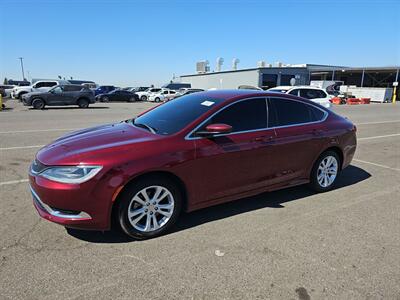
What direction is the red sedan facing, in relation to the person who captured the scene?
facing the viewer and to the left of the viewer

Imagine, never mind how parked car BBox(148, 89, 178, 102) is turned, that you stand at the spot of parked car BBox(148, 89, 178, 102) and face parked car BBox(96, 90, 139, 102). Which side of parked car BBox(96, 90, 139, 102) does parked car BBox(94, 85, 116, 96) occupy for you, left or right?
right

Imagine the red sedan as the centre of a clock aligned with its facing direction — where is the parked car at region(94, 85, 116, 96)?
The parked car is roughly at 4 o'clock from the red sedan.

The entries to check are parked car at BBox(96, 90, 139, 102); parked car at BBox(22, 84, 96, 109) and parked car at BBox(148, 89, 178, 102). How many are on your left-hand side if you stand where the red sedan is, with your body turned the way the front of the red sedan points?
0

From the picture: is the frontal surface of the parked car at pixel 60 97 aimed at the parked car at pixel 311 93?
no

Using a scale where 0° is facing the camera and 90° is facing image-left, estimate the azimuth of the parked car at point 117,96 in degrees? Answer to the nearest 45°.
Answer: approximately 90°

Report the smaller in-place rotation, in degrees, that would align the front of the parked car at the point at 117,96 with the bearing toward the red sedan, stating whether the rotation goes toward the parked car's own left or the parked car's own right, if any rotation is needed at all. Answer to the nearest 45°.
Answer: approximately 90° to the parked car's own left

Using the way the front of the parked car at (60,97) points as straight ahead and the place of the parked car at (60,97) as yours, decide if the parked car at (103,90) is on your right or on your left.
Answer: on your right

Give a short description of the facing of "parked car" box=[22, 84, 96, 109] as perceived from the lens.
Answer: facing to the left of the viewer

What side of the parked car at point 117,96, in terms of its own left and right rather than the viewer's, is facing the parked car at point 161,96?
back

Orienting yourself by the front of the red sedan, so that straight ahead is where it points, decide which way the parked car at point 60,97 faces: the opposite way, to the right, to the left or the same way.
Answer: the same way

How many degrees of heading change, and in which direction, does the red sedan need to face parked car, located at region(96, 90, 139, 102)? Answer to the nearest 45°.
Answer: approximately 135° to its right

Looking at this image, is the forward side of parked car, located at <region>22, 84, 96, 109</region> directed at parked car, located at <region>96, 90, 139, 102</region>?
no

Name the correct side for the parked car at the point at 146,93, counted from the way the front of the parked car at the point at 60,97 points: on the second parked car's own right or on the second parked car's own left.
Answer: on the second parked car's own right

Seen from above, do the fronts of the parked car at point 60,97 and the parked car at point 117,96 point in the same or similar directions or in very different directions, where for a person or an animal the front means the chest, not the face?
same or similar directions

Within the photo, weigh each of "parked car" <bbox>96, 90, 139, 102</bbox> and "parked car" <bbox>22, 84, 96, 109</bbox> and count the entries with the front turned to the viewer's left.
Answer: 2
